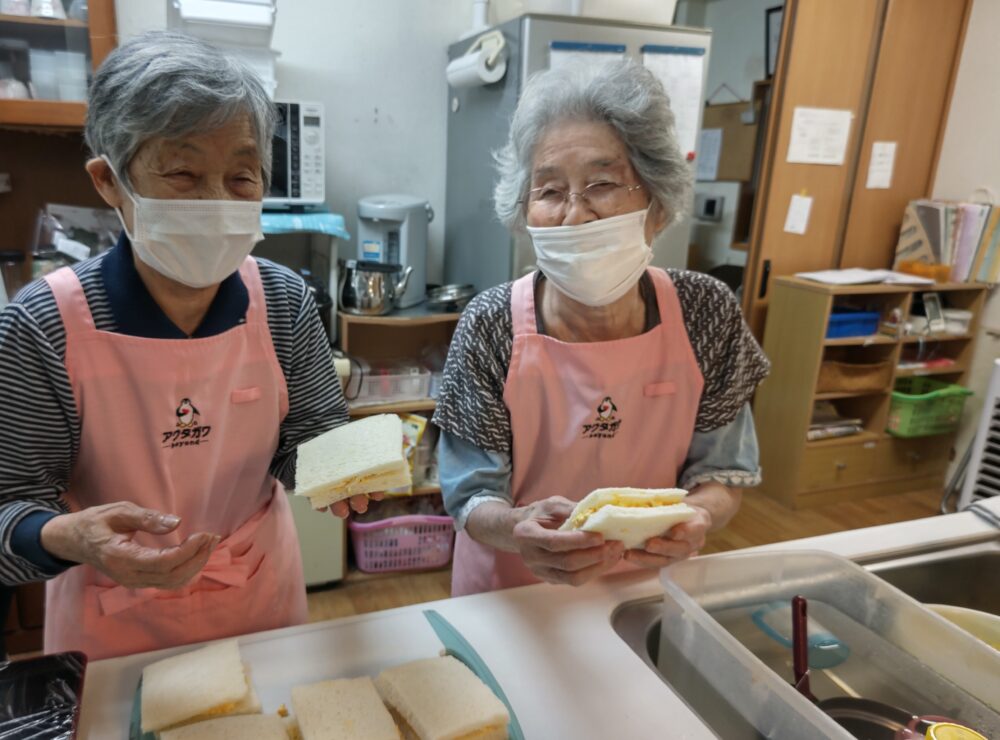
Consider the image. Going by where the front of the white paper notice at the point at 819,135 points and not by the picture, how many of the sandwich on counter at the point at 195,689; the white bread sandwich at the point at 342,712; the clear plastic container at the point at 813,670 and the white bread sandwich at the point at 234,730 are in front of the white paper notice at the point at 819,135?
4

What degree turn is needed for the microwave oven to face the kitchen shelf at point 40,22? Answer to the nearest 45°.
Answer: approximately 90° to its right

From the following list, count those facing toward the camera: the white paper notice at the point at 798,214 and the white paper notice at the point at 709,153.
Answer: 2

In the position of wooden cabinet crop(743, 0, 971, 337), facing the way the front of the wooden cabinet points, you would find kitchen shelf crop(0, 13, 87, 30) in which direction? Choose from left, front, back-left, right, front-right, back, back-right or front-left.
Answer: front-right

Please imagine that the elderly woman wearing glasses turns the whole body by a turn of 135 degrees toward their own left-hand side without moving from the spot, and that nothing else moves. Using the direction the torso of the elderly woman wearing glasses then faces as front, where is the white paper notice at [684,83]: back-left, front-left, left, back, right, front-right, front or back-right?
front-left

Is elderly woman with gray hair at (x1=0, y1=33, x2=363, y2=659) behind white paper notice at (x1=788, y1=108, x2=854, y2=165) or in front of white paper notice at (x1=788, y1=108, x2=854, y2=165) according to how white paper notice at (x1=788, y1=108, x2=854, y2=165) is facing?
in front

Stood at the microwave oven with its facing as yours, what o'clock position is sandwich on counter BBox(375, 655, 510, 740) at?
The sandwich on counter is roughly at 12 o'clock from the microwave oven.

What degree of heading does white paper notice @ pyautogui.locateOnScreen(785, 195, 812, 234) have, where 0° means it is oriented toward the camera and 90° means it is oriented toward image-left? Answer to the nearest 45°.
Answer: approximately 0°

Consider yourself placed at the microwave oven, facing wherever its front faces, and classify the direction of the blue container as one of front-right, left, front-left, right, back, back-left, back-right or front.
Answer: left
